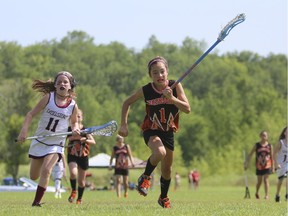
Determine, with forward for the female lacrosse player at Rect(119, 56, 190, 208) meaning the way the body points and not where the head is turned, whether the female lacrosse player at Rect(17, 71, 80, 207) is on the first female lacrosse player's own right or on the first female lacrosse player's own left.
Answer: on the first female lacrosse player's own right

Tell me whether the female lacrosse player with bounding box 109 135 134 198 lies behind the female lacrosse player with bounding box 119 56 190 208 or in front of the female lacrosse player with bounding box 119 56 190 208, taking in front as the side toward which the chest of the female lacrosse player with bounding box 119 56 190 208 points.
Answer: behind

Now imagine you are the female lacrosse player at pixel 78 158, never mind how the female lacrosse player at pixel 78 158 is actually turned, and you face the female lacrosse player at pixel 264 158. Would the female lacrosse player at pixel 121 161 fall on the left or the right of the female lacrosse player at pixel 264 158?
left

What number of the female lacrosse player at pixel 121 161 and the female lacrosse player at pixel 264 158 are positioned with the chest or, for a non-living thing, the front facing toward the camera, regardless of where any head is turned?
2

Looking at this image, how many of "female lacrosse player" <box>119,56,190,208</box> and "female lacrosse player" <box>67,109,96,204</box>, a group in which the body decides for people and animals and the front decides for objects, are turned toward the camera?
2

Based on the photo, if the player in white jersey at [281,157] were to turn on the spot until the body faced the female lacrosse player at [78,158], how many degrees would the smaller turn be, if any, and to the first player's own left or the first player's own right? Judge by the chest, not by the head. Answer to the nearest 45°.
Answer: approximately 90° to the first player's own right
